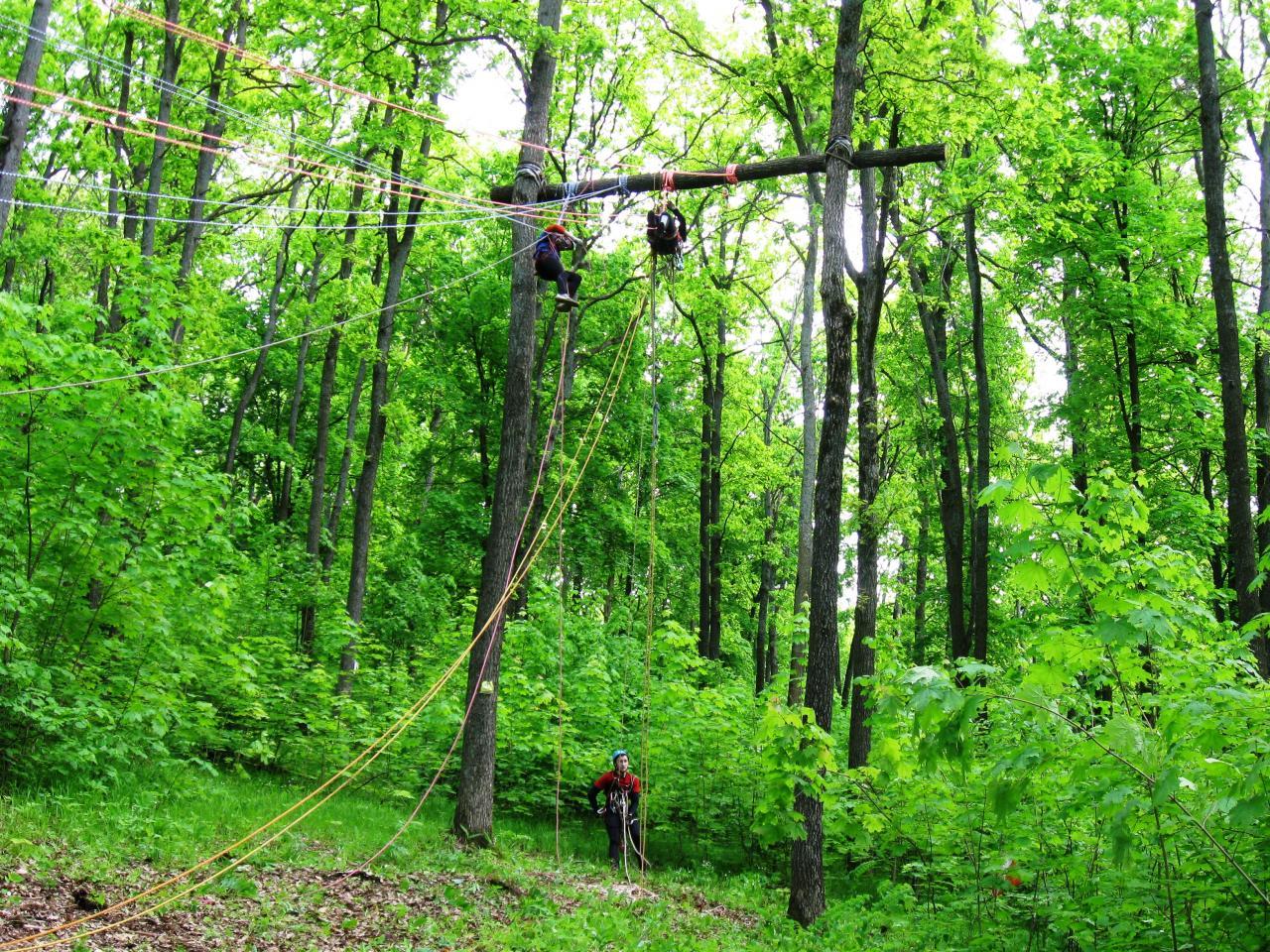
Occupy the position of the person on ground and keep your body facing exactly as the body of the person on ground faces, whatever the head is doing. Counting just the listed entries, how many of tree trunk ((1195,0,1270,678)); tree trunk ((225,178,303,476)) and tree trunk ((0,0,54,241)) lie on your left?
1

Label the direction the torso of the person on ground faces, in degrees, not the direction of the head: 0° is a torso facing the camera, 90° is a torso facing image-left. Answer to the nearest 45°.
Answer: approximately 0°

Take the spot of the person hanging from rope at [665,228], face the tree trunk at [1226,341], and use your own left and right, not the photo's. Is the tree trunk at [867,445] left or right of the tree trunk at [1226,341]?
left

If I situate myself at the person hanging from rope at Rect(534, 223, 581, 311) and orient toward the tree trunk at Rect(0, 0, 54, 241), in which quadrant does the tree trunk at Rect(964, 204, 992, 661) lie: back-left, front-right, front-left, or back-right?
back-right

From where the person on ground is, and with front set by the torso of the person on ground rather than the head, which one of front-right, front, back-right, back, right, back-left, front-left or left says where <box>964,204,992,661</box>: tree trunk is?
back-left

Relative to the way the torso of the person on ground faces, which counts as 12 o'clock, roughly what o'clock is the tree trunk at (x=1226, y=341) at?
The tree trunk is roughly at 9 o'clock from the person on ground.

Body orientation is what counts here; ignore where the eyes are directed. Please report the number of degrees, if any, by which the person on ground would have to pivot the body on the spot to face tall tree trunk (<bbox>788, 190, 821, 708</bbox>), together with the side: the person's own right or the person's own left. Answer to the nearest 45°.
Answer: approximately 135° to the person's own left

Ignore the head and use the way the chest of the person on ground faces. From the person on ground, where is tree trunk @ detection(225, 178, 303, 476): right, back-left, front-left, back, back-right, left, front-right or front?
back-right
